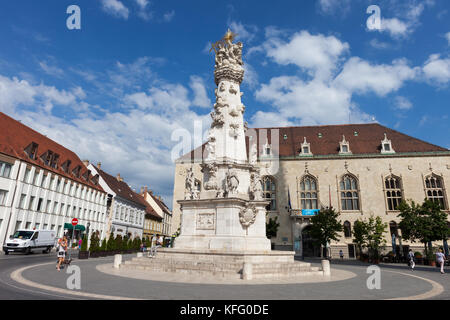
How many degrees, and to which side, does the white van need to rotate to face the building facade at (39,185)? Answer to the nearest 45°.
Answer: approximately 135° to its right

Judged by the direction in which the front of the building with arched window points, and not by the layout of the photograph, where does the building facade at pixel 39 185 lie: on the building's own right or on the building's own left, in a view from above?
on the building's own right

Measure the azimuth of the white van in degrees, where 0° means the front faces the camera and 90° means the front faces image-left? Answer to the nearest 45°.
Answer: approximately 45°

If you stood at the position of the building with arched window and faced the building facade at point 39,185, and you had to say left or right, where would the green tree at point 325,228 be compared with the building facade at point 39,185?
left

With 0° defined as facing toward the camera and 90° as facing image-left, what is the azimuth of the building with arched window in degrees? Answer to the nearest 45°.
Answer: approximately 0°

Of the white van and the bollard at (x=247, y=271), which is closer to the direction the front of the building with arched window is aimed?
the bollard

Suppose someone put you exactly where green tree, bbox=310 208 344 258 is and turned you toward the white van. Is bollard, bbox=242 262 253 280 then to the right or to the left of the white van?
left
